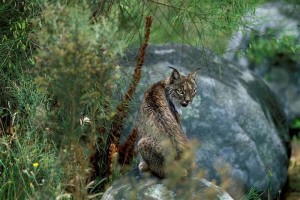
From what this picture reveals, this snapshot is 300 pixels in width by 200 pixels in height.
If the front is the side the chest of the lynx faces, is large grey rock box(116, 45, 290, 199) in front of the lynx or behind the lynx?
in front
